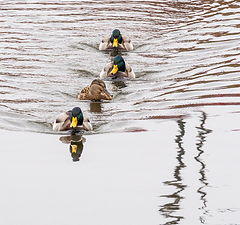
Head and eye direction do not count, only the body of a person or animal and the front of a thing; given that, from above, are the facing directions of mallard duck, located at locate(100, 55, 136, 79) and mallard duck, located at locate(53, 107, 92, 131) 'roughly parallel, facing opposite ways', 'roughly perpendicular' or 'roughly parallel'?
roughly parallel

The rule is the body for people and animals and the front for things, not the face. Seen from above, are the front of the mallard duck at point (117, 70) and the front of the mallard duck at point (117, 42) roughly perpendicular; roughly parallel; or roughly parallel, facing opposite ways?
roughly parallel

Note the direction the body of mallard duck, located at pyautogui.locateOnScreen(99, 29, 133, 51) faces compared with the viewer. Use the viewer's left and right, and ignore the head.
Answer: facing the viewer

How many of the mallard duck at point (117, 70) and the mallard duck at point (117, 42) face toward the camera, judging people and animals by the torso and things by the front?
2

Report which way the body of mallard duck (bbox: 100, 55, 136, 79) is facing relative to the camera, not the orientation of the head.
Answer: toward the camera

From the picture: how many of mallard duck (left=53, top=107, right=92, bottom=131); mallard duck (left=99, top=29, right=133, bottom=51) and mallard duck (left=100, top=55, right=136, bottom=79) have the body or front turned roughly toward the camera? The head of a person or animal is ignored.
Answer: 3

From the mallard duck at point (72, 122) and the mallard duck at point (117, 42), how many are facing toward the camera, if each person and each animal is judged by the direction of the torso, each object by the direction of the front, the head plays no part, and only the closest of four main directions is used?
2
